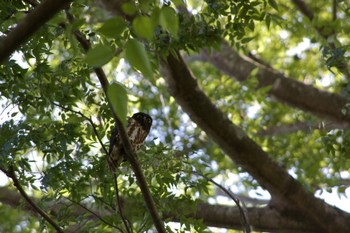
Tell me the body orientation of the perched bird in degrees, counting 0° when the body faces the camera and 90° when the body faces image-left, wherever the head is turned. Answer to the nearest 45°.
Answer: approximately 315°
